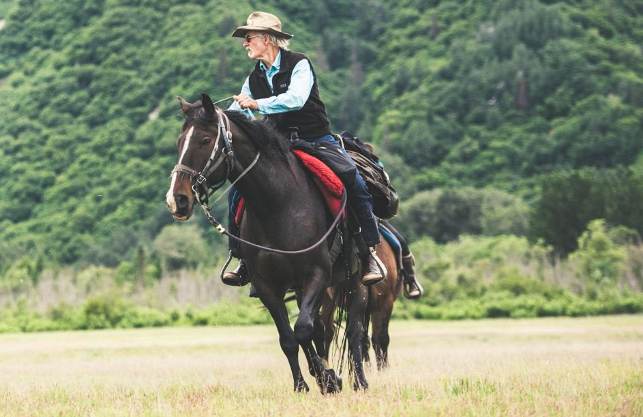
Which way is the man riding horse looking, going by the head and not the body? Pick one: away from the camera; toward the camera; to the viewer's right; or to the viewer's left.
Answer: to the viewer's left

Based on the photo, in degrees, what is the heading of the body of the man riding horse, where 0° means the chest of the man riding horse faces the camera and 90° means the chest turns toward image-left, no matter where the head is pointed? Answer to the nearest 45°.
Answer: approximately 45°

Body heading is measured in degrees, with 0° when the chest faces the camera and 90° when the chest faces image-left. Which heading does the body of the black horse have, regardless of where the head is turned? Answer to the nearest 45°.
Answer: approximately 45°

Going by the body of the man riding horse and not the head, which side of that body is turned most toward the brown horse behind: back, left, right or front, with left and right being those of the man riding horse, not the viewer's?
back
